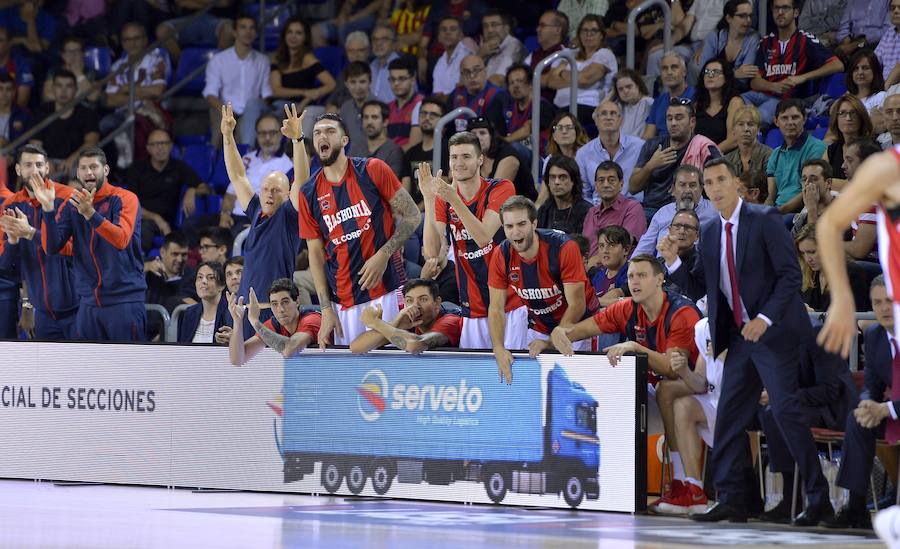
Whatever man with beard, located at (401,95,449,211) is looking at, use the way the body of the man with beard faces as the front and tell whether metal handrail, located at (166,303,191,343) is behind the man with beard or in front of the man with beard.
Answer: in front

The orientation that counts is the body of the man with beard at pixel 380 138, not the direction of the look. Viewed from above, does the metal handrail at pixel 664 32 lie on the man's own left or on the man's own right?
on the man's own left

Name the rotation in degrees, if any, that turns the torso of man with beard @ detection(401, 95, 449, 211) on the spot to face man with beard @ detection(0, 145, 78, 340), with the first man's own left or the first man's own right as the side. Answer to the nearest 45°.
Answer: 0° — they already face them

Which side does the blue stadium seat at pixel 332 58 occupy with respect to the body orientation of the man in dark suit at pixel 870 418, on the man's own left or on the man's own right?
on the man's own right

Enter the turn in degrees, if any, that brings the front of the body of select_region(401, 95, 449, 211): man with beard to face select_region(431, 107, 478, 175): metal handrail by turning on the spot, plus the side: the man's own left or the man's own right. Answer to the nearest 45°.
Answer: approximately 45° to the man's own left

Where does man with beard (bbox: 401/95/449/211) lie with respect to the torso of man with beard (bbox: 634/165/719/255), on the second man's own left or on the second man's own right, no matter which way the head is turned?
on the second man's own right

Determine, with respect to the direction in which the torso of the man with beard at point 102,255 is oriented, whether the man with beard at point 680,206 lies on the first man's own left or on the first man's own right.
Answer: on the first man's own left

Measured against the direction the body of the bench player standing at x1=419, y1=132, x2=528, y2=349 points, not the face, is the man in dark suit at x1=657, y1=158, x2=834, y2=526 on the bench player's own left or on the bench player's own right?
on the bench player's own left

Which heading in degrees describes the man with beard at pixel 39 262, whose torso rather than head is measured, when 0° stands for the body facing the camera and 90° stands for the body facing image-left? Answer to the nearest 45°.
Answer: approximately 0°

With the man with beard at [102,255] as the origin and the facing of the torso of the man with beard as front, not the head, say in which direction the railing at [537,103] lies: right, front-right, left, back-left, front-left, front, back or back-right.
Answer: back-left

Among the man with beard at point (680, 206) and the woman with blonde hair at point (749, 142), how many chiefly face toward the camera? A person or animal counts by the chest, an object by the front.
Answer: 2

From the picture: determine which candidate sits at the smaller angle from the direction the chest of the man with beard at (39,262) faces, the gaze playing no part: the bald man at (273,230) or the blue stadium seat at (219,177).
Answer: the bald man

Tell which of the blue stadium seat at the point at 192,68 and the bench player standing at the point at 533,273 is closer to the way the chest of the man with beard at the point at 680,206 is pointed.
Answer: the bench player standing

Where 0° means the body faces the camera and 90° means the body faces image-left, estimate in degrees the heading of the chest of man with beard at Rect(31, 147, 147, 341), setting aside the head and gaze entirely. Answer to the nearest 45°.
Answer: approximately 45°

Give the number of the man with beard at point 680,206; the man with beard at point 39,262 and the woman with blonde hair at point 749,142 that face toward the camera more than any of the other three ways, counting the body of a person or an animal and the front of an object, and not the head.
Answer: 3

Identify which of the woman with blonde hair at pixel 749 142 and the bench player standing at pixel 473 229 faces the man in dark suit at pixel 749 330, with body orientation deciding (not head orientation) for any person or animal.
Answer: the woman with blonde hair
